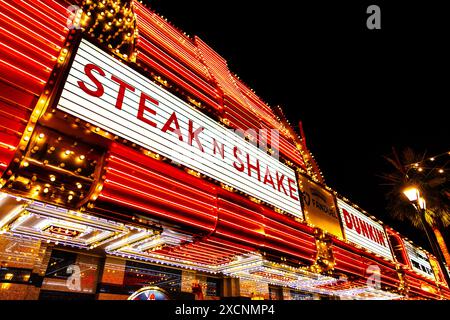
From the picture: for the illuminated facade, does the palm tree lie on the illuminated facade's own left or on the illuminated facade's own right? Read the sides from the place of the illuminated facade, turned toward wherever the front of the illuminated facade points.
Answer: on the illuminated facade's own left
